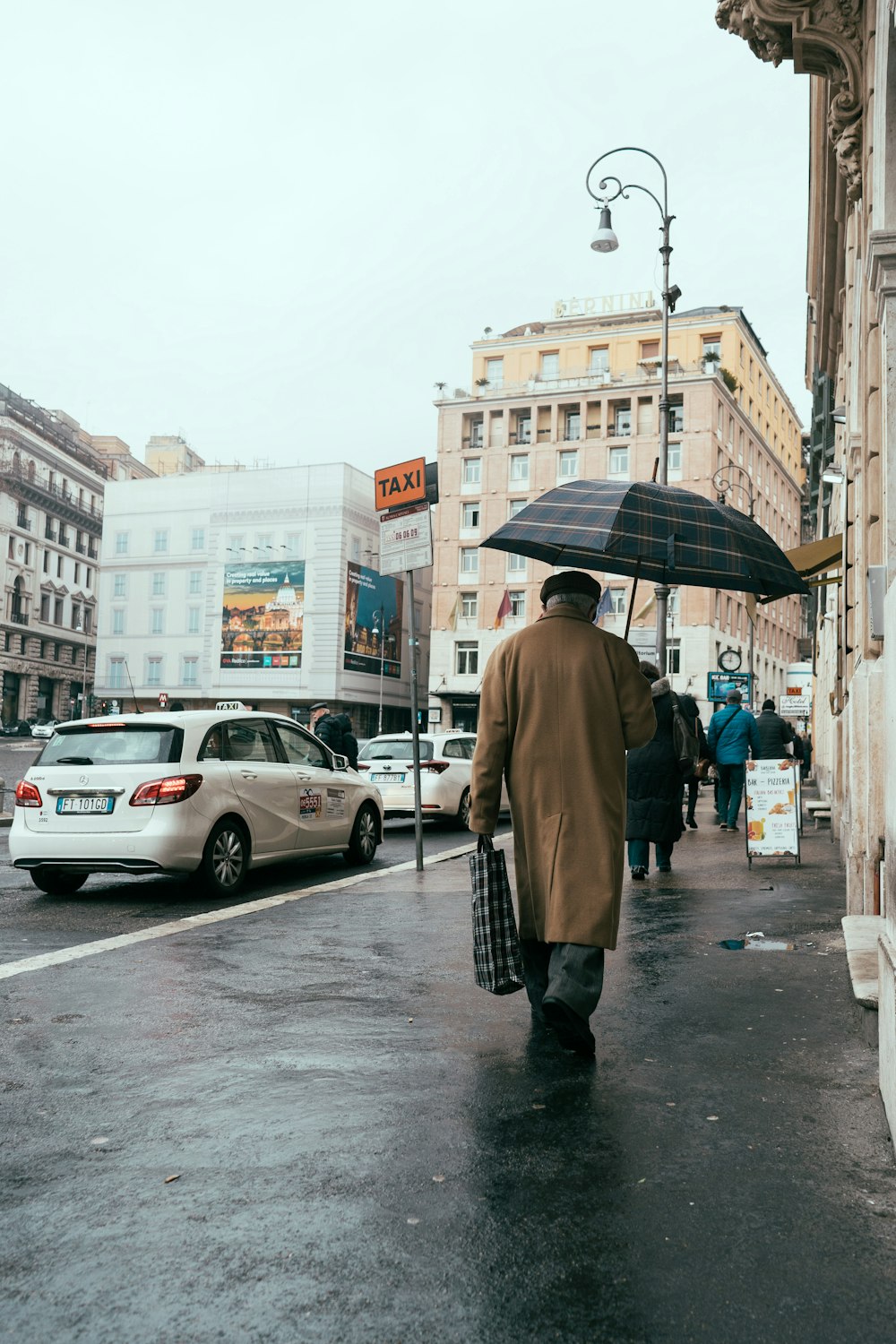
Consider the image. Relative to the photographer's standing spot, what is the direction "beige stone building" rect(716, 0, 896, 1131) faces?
facing to the left of the viewer

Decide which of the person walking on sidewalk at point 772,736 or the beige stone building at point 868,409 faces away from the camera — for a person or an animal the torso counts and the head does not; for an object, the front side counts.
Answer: the person walking on sidewalk

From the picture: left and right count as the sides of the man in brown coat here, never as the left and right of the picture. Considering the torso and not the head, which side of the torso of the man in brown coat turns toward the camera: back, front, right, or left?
back

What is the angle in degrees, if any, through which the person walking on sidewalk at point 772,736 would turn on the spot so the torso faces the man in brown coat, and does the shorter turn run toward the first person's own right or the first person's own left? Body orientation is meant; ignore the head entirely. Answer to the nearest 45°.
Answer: approximately 180°

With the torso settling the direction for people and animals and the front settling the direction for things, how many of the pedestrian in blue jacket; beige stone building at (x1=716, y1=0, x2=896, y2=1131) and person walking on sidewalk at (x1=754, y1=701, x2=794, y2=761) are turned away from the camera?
2

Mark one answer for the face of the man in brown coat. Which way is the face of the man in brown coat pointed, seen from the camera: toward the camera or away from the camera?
away from the camera

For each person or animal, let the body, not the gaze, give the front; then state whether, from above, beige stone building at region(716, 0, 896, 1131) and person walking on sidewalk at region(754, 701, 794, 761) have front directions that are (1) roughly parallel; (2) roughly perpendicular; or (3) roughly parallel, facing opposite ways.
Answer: roughly perpendicular

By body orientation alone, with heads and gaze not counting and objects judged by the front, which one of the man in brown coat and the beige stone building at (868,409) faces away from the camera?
the man in brown coat

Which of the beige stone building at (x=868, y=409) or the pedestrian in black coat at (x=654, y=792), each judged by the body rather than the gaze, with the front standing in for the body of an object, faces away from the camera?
the pedestrian in black coat

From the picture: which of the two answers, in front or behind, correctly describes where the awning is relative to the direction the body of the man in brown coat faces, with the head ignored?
in front

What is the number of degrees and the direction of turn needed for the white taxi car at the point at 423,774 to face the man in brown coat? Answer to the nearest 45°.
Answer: approximately 135° to its right

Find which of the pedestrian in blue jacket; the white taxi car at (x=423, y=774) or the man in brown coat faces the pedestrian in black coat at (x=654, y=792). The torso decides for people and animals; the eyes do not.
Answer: the man in brown coat

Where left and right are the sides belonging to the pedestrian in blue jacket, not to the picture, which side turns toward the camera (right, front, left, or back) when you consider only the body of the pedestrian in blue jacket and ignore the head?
back

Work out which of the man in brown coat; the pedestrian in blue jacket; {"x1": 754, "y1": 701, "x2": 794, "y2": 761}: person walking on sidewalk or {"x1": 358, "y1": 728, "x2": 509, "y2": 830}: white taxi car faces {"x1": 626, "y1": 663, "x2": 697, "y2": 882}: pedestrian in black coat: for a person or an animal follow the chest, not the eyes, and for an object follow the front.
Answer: the man in brown coat

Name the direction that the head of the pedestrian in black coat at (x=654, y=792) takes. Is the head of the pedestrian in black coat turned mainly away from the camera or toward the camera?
away from the camera

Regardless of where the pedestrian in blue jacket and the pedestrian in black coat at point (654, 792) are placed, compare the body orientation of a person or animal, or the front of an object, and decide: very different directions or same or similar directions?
same or similar directions

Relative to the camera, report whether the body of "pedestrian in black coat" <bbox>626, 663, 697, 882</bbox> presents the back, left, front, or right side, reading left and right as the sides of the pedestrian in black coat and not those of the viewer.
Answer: back

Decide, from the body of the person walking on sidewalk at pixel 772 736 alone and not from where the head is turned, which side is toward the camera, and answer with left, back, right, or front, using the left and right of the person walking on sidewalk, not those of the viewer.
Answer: back
